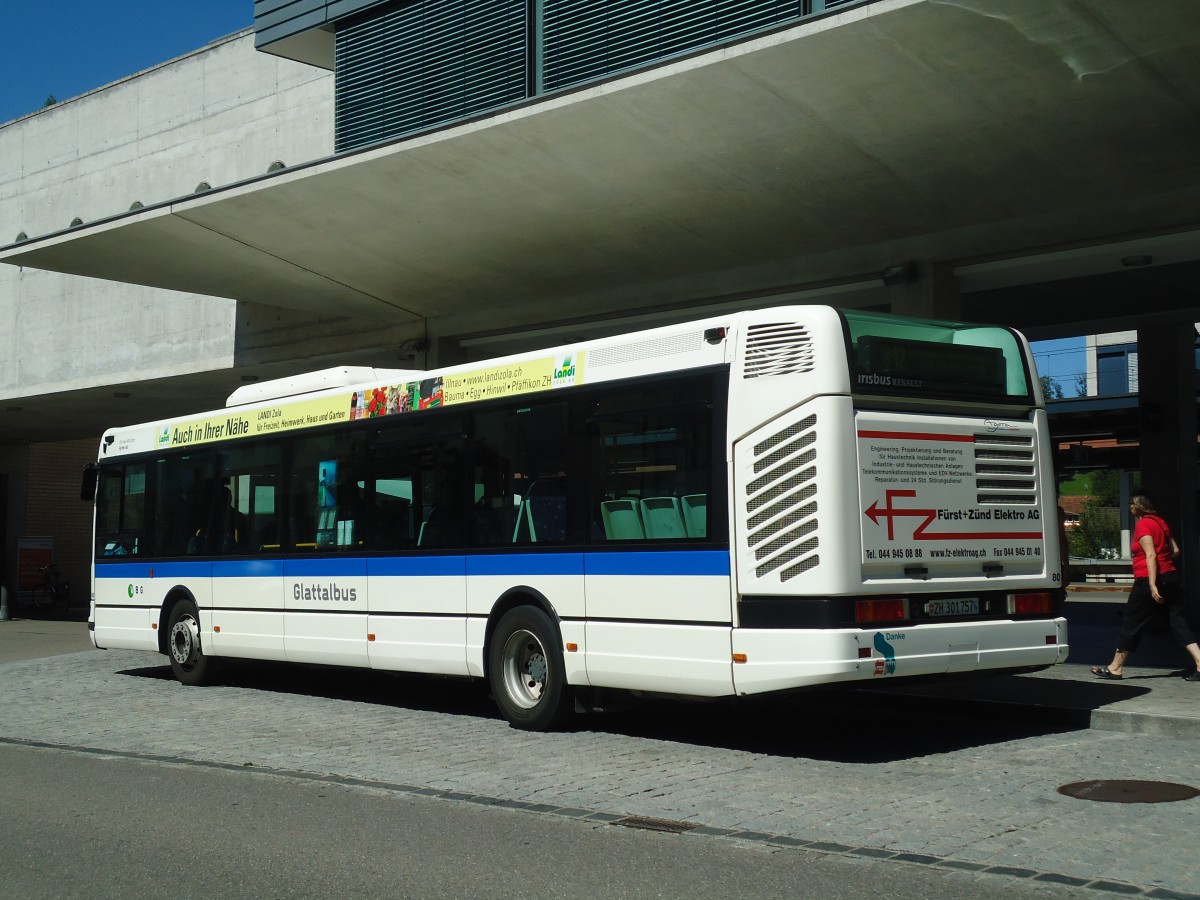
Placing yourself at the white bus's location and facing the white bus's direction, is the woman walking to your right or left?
on your right

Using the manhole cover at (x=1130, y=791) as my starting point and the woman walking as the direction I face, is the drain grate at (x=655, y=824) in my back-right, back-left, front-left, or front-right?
back-left

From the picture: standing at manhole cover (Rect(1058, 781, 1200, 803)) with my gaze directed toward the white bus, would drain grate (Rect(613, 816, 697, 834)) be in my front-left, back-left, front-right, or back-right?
front-left

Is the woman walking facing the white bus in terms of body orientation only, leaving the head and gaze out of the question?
yes

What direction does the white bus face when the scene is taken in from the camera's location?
facing away from the viewer and to the left of the viewer

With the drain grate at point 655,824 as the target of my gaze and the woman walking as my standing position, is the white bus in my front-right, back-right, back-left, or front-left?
front-right

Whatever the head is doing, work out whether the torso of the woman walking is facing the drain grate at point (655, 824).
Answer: no

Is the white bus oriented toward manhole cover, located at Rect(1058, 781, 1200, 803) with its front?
no

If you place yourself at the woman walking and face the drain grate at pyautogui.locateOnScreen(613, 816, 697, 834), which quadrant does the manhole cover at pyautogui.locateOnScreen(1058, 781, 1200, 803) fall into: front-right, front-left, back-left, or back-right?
front-left
